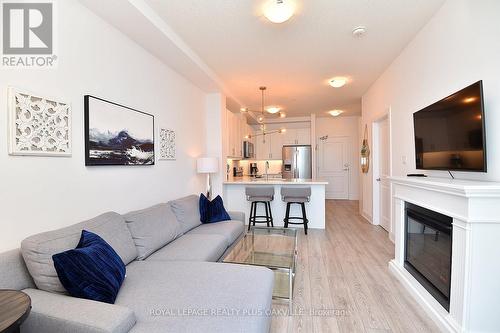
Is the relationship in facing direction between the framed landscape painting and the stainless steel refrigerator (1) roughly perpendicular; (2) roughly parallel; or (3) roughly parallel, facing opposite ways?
roughly perpendicular

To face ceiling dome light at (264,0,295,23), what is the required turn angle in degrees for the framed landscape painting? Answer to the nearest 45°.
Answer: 0° — it already faces it

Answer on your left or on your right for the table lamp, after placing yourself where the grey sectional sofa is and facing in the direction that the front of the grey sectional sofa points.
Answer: on your left

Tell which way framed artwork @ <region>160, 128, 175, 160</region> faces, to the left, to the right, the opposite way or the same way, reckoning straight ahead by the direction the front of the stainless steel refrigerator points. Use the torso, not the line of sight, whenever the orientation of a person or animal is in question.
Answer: to the left

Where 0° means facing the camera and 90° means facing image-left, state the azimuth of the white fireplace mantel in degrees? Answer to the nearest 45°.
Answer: approximately 45°

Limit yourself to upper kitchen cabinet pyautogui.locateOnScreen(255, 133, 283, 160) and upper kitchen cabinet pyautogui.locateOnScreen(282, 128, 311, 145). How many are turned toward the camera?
2

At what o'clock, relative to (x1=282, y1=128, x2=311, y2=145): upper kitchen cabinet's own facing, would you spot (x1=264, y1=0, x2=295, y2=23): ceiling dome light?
The ceiling dome light is roughly at 12 o'clock from the upper kitchen cabinet.

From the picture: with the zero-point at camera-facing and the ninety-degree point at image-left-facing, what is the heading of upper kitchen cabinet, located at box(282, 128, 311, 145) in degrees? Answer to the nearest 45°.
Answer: approximately 0°

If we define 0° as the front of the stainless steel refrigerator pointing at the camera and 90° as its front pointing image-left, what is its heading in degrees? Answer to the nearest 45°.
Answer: approximately 0°

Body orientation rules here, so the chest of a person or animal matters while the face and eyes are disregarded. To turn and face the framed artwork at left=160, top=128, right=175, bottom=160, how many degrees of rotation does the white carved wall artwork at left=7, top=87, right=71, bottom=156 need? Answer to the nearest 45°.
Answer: approximately 90° to its left

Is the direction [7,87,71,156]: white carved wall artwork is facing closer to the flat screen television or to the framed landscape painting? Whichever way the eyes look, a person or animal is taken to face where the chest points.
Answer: the flat screen television

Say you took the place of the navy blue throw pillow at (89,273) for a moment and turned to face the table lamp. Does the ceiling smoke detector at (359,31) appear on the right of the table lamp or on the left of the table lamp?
right
